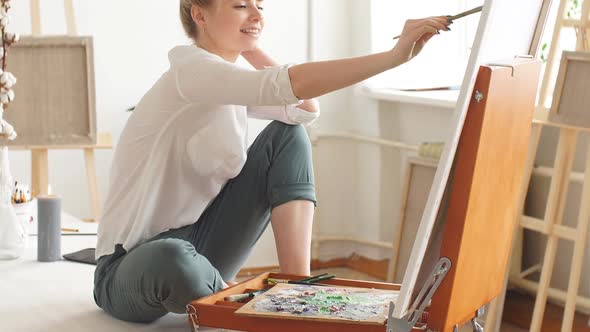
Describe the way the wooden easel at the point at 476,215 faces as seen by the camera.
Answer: facing away from the viewer and to the left of the viewer
